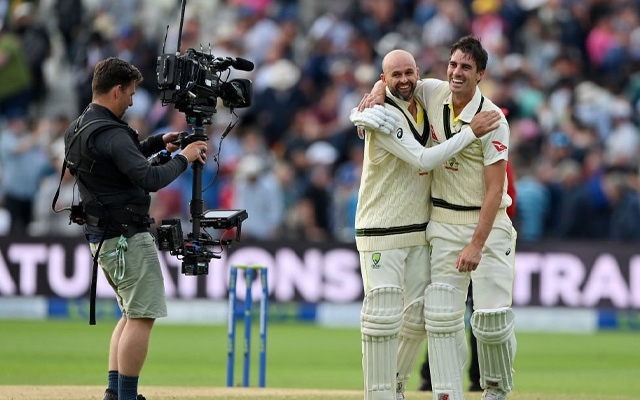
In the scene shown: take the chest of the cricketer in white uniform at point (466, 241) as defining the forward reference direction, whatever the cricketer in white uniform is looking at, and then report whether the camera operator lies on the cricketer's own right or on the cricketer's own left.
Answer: on the cricketer's own right

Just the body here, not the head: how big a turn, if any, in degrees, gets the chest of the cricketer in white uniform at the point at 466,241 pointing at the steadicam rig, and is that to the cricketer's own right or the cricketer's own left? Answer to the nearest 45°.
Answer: approximately 90° to the cricketer's own right

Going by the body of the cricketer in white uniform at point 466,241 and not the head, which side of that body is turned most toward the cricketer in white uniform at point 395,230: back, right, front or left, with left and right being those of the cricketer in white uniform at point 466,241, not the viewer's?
right

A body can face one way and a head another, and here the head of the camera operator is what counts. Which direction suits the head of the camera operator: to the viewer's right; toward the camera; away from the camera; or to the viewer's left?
to the viewer's right

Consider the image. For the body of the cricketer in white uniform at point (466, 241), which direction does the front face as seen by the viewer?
toward the camera
